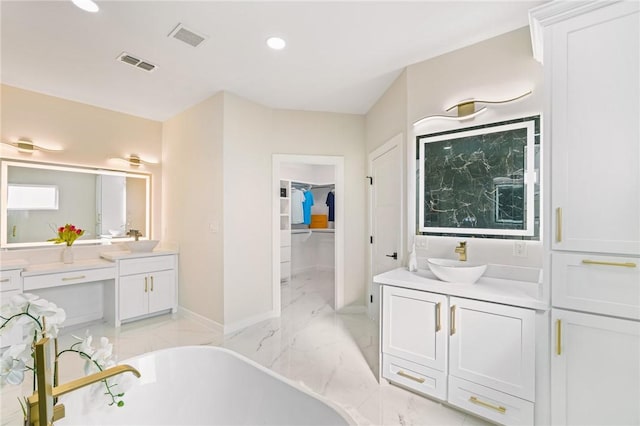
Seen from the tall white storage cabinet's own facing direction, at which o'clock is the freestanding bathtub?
The freestanding bathtub is roughly at 12 o'clock from the tall white storage cabinet.

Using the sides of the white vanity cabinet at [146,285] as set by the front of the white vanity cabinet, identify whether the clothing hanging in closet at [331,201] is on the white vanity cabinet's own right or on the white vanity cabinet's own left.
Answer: on the white vanity cabinet's own left

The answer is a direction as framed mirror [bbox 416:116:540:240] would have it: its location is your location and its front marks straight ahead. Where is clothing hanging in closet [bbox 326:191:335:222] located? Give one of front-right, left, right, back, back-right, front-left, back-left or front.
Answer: right

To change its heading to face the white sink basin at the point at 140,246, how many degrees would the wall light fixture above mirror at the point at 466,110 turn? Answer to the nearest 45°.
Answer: approximately 90° to its right

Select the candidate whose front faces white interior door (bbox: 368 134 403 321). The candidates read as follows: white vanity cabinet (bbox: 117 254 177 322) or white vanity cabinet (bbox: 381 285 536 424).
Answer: white vanity cabinet (bbox: 117 254 177 322)

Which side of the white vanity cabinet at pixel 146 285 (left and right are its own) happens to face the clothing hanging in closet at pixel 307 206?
left

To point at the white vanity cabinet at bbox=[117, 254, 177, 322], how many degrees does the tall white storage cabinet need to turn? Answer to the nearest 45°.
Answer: approximately 45° to its right

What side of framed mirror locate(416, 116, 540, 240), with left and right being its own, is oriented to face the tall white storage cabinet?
left

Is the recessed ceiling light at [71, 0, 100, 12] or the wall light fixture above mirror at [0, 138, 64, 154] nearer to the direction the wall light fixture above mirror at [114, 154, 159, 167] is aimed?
the recessed ceiling light

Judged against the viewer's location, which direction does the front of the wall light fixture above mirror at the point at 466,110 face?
facing the viewer

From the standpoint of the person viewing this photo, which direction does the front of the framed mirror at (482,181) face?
facing the viewer and to the left of the viewer

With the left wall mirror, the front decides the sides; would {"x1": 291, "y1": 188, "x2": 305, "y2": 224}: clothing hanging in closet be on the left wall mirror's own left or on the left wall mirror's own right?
on the left wall mirror's own left

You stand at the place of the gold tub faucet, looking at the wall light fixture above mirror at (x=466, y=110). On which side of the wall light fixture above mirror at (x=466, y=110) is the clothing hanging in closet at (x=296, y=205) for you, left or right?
left
